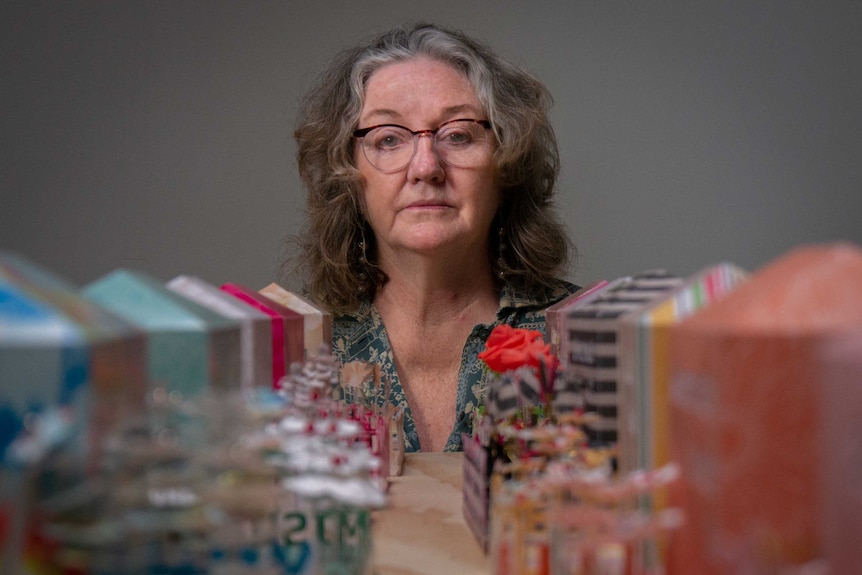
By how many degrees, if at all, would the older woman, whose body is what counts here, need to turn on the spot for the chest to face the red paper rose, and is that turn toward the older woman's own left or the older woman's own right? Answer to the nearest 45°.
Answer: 0° — they already face it

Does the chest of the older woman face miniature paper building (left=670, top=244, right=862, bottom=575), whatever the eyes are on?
yes

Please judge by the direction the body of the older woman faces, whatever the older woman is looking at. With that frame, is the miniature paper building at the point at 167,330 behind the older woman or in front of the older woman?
in front

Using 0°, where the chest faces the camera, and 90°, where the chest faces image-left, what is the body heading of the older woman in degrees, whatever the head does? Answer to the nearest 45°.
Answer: approximately 0°
